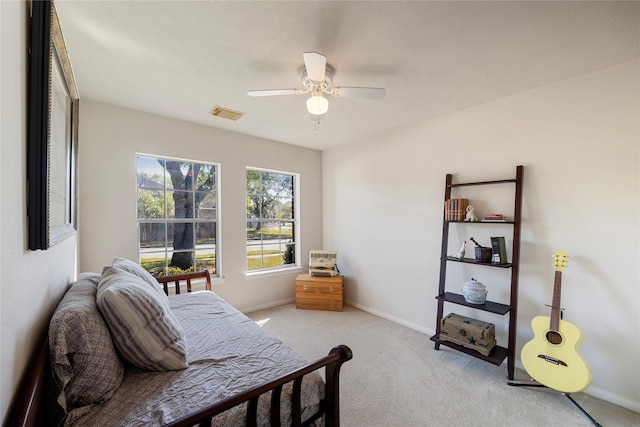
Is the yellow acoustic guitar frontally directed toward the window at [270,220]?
no

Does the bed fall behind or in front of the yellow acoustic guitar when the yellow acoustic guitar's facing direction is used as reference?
in front

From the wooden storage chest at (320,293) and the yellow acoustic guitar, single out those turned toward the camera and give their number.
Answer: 2

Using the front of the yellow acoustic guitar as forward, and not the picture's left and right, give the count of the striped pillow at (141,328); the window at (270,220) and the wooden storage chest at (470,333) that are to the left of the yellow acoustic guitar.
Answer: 0

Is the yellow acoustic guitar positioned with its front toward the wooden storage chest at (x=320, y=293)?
no

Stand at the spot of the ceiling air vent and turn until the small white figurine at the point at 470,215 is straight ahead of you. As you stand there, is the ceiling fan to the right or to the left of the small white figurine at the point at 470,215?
right

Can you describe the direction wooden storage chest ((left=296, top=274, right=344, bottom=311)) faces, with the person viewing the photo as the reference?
facing the viewer

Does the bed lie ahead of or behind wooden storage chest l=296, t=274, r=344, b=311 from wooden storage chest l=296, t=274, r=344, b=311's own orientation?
ahead

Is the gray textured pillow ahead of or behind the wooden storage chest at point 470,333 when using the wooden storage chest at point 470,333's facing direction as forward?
ahead

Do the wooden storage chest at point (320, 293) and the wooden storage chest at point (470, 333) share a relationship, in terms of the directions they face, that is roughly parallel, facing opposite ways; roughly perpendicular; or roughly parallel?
roughly perpendicular

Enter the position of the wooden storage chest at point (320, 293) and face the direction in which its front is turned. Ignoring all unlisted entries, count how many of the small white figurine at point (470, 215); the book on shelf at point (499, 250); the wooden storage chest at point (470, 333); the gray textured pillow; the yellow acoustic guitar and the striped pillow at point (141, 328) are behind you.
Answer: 0

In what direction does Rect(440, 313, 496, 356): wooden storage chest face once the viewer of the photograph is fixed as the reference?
facing the viewer and to the left of the viewer

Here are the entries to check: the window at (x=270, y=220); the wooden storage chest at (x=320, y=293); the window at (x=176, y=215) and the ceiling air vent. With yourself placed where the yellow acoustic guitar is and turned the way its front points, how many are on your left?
0
